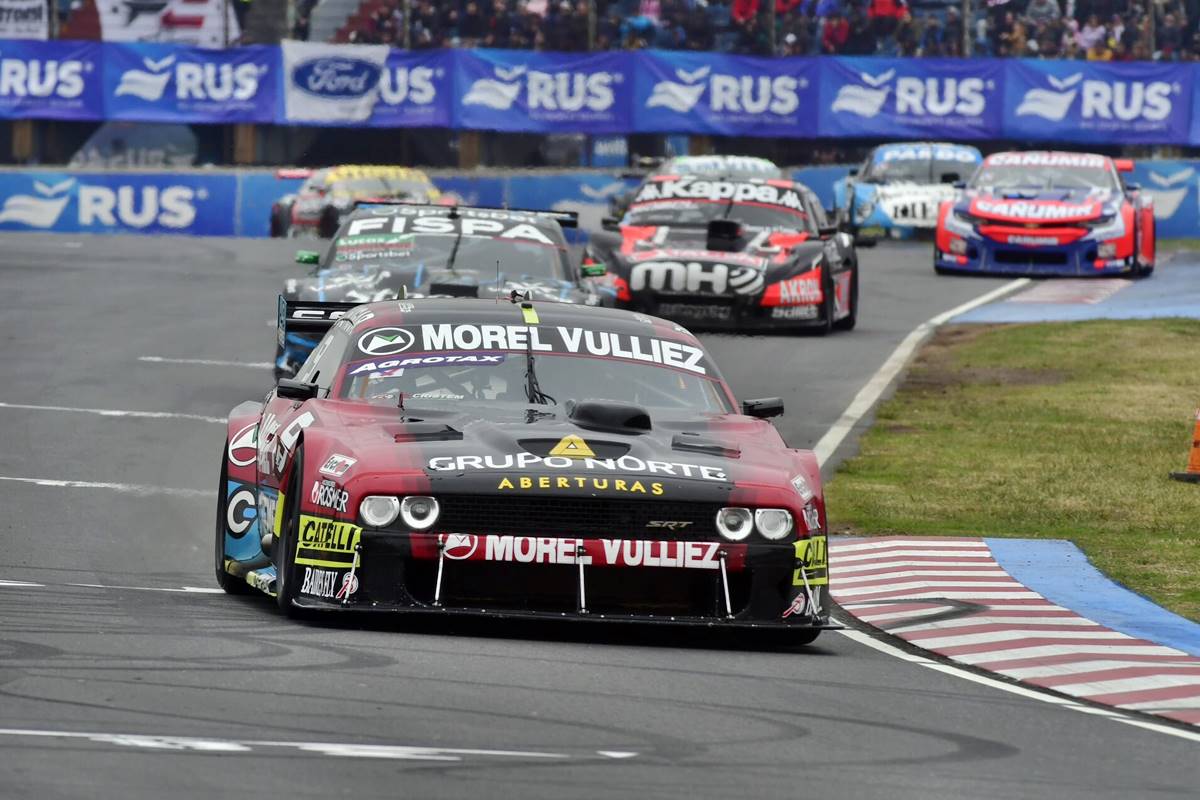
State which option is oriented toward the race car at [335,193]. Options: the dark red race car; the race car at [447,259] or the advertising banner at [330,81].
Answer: the advertising banner

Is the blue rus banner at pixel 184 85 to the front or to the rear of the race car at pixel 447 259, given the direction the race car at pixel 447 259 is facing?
to the rear

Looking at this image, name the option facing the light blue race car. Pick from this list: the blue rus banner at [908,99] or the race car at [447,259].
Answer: the blue rus banner

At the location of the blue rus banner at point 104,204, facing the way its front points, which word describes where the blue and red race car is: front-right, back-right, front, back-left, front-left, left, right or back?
front-left

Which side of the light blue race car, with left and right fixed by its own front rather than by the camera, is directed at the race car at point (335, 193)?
right

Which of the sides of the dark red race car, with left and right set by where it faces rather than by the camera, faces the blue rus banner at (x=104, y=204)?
back

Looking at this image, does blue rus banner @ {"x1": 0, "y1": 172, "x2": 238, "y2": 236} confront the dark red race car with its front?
yes
